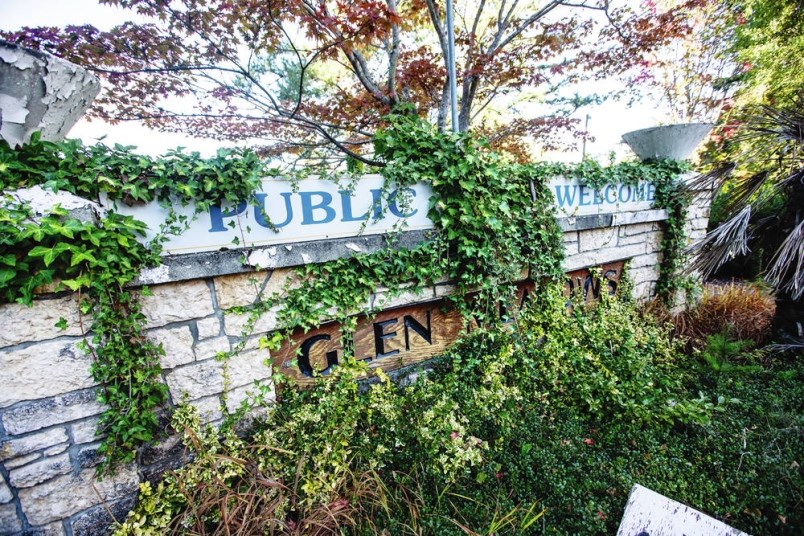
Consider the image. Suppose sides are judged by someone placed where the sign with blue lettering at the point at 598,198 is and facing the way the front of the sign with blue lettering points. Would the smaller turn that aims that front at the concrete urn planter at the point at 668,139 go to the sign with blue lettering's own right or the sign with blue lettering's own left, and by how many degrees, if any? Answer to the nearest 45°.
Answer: approximately 90° to the sign with blue lettering's own left

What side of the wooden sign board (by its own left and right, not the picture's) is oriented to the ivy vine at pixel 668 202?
left

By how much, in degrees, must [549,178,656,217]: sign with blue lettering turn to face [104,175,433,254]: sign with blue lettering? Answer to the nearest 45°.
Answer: approximately 90° to its right

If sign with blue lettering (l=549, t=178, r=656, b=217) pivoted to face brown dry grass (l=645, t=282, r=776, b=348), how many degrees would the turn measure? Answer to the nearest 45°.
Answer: approximately 90° to its left

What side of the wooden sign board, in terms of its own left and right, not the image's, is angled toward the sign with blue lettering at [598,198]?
left

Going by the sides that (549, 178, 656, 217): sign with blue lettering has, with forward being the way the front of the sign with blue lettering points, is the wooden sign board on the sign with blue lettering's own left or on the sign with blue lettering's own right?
on the sign with blue lettering's own right

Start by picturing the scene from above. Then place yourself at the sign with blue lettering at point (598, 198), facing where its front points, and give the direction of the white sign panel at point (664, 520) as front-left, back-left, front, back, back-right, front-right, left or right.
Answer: front-right

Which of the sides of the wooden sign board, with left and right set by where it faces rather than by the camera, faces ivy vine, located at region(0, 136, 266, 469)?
right

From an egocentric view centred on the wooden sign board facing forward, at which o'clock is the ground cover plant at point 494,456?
The ground cover plant is roughly at 12 o'clock from the wooden sign board.

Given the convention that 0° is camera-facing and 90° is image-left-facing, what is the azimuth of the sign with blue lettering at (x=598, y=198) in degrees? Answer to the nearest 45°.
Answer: approximately 315°

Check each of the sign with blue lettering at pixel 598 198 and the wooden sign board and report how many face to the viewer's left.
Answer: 0
